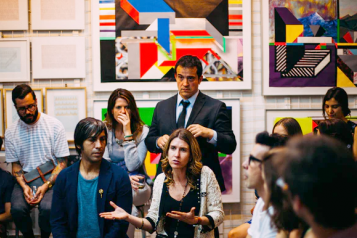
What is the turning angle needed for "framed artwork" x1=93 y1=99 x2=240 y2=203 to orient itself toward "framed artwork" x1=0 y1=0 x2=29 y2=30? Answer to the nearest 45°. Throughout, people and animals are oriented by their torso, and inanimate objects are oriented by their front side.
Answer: approximately 90° to its right

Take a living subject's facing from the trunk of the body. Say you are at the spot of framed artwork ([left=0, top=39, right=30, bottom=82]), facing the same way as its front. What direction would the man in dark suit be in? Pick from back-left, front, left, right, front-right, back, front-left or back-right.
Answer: front-left

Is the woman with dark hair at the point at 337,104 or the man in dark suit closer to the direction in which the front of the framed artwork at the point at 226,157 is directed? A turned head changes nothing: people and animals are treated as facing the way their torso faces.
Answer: the man in dark suit

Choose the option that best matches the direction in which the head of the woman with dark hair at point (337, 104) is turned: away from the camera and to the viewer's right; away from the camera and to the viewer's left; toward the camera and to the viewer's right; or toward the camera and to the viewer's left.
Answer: toward the camera and to the viewer's left

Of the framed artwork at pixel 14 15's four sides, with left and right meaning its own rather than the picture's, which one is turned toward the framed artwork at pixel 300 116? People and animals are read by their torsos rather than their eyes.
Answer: left

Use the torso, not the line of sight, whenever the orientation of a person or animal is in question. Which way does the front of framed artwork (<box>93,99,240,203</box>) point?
toward the camera

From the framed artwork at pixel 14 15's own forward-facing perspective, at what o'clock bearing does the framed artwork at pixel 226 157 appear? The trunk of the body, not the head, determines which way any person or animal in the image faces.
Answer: the framed artwork at pixel 226 157 is roughly at 10 o'clock from the framed artwork at pixel 14 15.

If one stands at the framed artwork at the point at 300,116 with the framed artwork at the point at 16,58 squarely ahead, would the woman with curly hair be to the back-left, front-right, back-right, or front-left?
front-left

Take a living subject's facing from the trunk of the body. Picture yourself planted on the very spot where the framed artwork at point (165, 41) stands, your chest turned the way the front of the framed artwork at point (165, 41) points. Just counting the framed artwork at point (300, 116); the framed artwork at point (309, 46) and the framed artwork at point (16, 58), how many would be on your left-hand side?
2

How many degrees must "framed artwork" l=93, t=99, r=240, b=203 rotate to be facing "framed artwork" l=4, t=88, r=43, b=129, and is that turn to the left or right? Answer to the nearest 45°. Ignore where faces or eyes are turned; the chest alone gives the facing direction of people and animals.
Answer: approximately 90° to its right

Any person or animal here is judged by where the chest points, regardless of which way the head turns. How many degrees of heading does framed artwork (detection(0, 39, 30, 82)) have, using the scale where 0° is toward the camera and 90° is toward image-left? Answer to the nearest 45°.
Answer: approximately 0°

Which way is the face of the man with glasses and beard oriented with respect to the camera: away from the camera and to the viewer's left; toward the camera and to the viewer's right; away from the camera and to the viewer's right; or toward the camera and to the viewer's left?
toward the camera and to the viewer's right

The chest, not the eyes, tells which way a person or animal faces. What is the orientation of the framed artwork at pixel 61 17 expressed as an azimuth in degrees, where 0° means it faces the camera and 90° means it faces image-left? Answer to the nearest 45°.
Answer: approximately 0°

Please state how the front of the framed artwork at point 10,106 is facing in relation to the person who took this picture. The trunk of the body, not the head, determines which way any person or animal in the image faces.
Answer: facing the viewer

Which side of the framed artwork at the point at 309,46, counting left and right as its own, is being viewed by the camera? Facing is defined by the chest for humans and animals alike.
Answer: front
